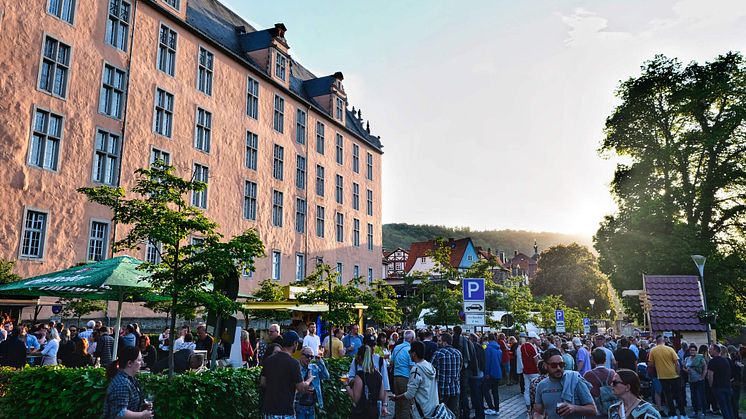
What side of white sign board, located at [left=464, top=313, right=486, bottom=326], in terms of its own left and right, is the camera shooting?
front

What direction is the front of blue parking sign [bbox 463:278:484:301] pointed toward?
toward the camera

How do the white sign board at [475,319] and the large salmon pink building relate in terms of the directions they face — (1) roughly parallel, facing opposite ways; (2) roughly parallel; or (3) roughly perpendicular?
roughly perpendicular

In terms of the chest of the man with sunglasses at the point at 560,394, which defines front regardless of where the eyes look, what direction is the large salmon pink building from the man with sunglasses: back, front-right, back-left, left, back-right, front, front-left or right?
back-right

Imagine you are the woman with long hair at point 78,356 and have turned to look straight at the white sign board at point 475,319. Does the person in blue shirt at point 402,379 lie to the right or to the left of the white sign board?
right

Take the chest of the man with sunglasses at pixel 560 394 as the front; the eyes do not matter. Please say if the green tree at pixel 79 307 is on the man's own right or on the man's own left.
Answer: on the man's own right

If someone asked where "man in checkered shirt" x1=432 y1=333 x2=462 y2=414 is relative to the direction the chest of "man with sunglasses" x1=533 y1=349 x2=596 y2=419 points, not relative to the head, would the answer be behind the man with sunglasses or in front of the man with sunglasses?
behind

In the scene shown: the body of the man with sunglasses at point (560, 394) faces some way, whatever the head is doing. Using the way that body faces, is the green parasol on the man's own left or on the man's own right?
on the man's own right

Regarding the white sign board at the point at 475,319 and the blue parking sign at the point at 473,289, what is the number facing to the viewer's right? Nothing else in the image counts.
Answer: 0

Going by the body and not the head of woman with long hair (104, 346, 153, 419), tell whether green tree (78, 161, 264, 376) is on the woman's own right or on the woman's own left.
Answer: on the woman's own left

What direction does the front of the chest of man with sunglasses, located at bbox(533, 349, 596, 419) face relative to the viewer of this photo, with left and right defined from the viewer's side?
facing the viewer

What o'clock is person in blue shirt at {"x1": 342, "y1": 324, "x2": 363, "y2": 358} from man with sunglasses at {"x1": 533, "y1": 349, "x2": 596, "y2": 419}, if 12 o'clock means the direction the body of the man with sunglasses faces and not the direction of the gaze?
The person in blue shirt is roughly at 5 o'clock from the man with sunglasses.

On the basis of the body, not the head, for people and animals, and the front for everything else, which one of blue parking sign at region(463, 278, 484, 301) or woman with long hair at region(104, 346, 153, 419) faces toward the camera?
the blue parking sign

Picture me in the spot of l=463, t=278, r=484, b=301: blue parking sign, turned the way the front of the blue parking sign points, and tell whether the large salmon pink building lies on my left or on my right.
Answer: on my right

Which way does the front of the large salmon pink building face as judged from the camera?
facing the viewer and to the right of the viewer

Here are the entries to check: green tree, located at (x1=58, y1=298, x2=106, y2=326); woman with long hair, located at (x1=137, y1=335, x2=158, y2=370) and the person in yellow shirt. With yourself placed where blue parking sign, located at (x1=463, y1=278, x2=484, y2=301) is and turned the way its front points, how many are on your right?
2
